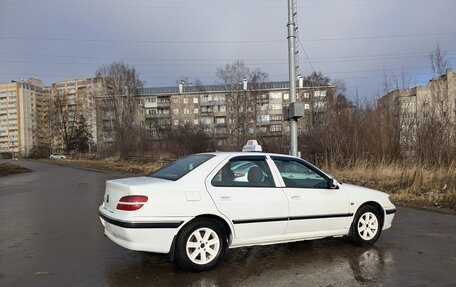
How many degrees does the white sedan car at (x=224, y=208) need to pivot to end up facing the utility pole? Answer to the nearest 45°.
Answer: approximately 45° to its left

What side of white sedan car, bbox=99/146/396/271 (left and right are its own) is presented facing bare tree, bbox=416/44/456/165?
front

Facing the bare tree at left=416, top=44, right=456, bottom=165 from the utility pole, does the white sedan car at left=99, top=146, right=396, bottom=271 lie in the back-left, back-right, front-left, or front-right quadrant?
back-right

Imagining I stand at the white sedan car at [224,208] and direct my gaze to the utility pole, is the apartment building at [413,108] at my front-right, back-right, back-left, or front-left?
front-right

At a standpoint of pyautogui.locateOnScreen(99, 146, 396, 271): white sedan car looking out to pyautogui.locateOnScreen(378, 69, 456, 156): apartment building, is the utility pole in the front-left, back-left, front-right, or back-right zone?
front-left

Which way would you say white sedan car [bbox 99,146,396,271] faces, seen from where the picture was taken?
facing away from the viewer and to the right of the viewer
